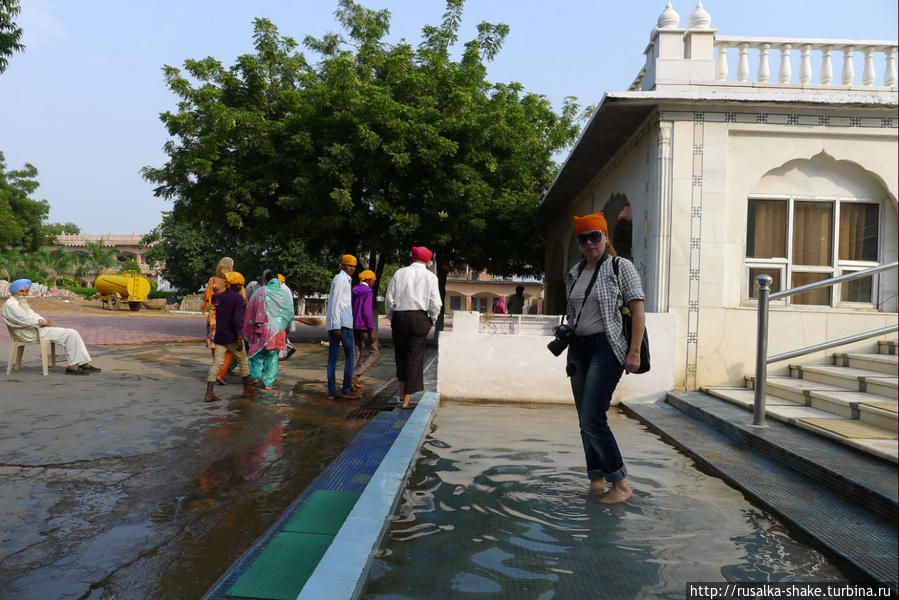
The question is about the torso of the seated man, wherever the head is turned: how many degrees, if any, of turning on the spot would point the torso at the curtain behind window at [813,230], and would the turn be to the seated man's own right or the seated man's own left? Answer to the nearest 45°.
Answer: approximately 45° to the seated man's own right

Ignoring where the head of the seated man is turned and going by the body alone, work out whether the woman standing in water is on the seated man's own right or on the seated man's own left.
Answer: on the seated man's own right

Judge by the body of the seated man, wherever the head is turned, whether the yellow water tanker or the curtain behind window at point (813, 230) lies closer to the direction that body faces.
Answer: the curtain behind window

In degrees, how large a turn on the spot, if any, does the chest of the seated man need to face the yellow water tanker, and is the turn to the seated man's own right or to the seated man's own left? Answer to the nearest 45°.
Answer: approximately 90° to the seated man's own left

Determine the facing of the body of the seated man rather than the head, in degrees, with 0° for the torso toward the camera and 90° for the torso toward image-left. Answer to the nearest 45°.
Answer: approximately 270°

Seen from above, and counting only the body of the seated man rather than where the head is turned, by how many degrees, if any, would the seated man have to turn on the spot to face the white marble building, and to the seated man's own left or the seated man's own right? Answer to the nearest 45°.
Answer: approximately 45° to the seated man's own right

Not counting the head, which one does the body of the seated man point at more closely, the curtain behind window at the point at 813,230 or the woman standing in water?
the curtain behind window
